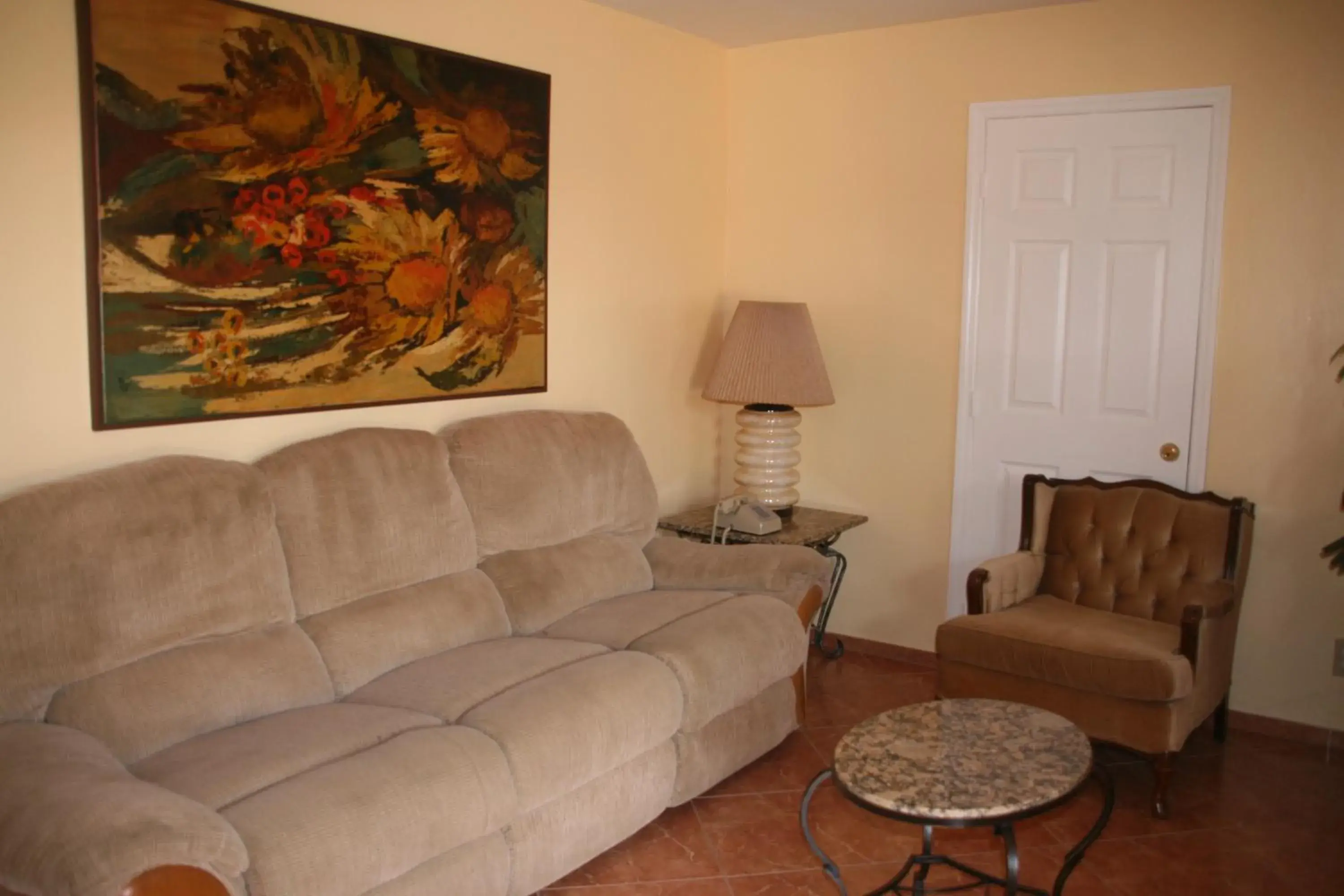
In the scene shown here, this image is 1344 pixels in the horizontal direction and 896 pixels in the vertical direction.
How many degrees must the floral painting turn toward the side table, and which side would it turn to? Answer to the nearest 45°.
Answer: approximately 45° to its left

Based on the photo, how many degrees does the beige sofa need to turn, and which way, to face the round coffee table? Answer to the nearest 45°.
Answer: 0° — it already faces it

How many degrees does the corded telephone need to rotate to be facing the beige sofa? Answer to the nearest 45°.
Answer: approximately 90° to its right

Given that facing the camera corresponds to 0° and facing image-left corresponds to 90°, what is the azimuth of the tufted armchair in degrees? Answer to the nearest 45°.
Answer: approximately 45°

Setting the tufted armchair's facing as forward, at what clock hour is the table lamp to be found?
The table lamp is roughly at 2 o'clock from the tufted armchair.

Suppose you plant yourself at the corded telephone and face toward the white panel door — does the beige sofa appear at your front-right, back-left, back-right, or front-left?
back-right

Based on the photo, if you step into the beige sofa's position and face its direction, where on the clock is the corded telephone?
The corded telephone is roughly at 9 o'clock from the beige sofa.

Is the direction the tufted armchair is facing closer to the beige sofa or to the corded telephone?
the beige sofa
